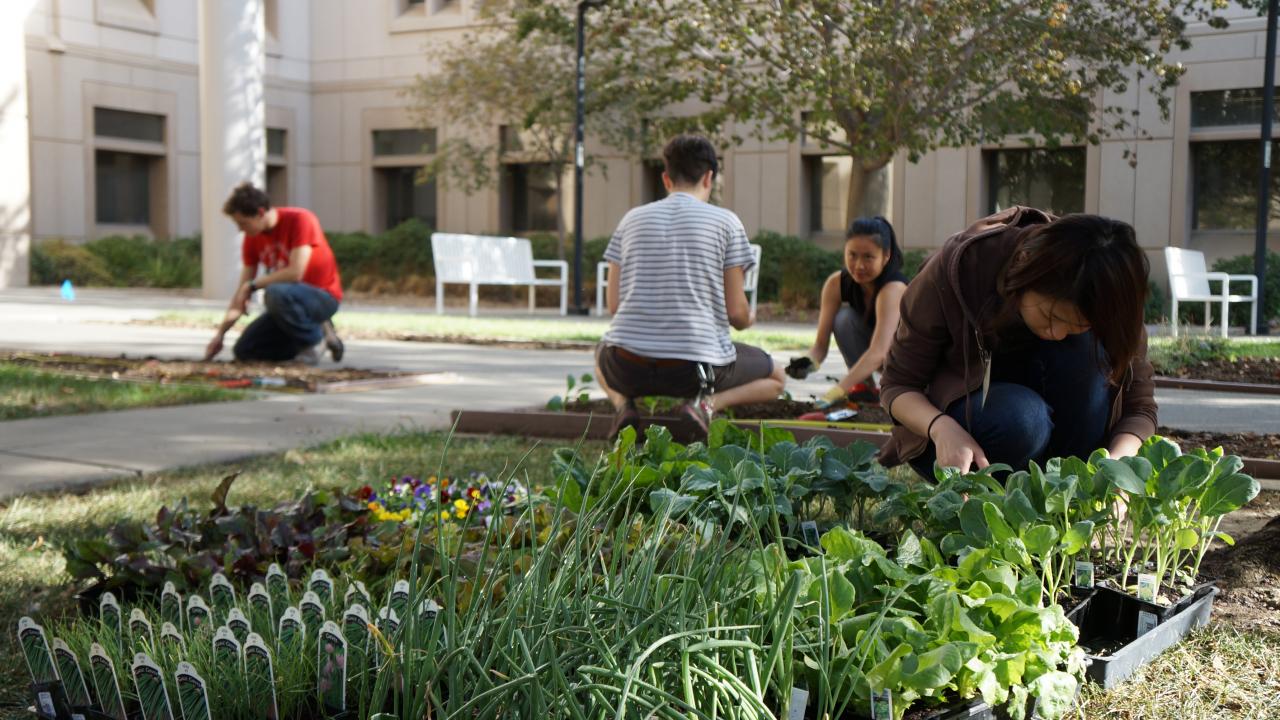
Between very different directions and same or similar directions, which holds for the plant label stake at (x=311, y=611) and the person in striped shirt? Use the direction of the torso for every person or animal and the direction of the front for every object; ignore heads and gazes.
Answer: very different directions

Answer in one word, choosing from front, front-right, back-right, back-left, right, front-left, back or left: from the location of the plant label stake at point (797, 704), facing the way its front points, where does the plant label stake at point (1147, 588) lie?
back-left

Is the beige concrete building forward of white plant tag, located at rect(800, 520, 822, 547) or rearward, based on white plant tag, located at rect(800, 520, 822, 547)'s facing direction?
rearward

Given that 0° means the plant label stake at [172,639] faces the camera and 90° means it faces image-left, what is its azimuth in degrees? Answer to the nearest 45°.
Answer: approximately 0°

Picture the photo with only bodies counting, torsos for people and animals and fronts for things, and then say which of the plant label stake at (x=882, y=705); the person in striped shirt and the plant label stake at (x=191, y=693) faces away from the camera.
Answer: the person in striped shirt

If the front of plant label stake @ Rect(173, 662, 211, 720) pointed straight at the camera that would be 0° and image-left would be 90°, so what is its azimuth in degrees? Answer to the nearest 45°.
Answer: approximately 0°

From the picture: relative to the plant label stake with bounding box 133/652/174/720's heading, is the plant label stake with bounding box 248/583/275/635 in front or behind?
behind

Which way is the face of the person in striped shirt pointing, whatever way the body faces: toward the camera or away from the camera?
away from the camera

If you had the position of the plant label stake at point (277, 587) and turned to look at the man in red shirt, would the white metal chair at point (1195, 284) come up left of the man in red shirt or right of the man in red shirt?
right
